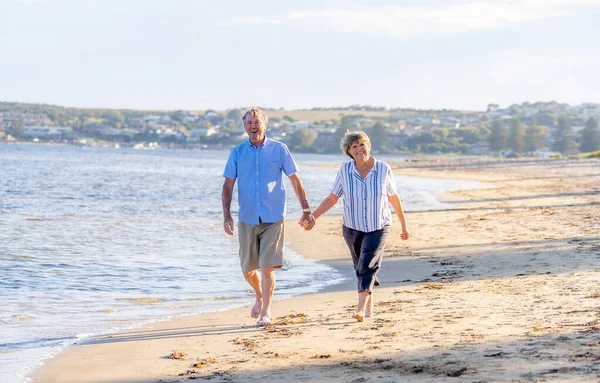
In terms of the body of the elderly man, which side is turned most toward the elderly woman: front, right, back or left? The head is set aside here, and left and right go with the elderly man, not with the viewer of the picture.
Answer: left

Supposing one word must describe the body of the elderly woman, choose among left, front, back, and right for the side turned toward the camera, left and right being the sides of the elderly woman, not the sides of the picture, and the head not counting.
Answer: front

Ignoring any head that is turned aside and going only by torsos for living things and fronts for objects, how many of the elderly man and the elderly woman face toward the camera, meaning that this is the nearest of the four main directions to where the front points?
2

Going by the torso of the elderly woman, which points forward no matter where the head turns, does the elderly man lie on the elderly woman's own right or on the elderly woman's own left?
on the elderly woman's own right

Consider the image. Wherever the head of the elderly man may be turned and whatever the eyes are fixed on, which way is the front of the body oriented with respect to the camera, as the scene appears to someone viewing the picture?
toward the camera
